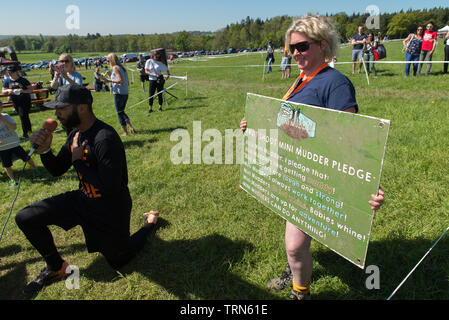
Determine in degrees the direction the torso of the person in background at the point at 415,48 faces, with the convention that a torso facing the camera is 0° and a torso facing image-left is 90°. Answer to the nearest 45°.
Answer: approximately 0°

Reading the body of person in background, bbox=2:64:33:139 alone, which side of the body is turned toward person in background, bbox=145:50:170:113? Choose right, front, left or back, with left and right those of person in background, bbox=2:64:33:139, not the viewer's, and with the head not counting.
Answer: left

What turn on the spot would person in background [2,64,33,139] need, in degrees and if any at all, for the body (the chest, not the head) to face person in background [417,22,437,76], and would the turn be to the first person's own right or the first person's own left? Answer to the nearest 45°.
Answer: approximately 90° to the first person's own left

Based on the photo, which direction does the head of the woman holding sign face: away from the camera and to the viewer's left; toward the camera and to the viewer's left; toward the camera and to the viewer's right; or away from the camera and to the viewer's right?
toward the camera and to the viewer's left

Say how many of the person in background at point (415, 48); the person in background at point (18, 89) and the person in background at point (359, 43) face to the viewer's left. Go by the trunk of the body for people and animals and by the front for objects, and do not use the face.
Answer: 0

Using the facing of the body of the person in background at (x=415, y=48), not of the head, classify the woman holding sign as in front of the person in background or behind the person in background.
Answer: in front

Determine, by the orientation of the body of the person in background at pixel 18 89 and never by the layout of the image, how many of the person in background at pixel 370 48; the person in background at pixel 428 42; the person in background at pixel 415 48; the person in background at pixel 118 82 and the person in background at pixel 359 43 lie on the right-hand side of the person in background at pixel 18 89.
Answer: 0

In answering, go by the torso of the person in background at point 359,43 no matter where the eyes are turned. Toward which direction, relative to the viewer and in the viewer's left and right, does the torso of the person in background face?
facing the viewer

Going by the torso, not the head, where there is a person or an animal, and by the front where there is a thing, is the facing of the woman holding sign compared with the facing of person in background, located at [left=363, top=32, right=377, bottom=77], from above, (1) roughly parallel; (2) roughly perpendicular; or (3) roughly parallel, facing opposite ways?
roughly parallel

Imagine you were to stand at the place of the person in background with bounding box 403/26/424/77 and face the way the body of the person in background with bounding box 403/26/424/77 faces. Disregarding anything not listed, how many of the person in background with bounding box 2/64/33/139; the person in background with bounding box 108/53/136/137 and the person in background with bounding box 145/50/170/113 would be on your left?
0

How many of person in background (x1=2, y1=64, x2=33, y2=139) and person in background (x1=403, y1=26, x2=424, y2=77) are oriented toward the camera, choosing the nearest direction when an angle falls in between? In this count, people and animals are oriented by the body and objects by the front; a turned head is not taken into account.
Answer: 2

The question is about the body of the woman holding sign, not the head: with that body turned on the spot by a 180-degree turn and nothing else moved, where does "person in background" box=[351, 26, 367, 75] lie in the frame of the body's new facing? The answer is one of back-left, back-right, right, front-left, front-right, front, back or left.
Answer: front-left
